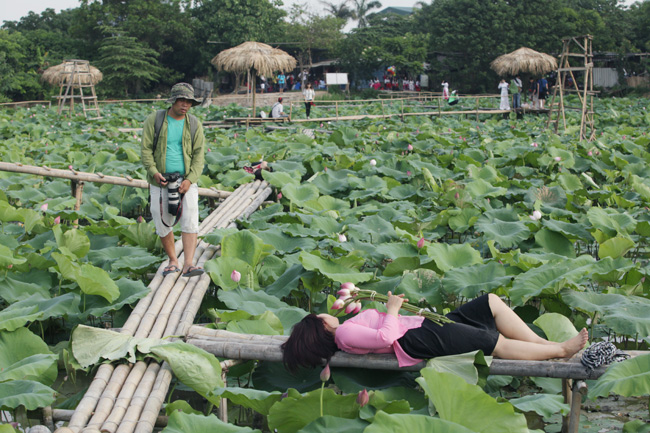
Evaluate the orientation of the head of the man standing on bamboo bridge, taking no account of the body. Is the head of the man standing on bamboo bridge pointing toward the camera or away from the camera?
toward the camera

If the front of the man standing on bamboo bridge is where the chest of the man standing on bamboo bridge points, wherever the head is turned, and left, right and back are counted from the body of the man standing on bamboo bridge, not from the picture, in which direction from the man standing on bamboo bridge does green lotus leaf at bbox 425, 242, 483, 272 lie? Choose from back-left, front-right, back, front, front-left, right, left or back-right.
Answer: left

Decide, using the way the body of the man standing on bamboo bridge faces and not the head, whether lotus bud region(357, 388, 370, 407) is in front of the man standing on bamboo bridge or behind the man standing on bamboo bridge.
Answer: in front

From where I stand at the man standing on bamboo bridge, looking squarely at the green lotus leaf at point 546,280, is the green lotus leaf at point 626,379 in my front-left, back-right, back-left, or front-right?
front-right

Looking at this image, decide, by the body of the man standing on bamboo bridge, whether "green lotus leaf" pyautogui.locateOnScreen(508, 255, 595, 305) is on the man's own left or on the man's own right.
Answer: on the man's own left

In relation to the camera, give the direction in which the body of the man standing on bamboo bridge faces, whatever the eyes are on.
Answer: toward the camera

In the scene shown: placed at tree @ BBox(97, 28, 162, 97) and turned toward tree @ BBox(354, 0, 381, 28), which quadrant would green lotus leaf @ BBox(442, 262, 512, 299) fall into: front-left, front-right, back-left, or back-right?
back-right

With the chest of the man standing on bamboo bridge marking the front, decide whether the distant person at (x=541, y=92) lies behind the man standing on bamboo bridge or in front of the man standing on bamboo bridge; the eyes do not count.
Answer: behind

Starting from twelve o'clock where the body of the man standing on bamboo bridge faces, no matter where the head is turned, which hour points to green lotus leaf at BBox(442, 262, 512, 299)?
The green lotus leaf is roughly at 10 o'clock from the man standing on bamboo bridge.

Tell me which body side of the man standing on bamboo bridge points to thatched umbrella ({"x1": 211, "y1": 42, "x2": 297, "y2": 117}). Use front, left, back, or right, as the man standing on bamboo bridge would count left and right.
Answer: back

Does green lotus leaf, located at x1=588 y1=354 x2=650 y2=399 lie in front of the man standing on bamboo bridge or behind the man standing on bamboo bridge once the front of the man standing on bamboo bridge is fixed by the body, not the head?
in front

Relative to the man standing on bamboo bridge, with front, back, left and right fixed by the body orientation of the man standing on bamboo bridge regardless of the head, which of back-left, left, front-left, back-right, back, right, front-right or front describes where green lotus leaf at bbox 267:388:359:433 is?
front

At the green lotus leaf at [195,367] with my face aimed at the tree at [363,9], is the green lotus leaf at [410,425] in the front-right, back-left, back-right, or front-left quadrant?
back-right

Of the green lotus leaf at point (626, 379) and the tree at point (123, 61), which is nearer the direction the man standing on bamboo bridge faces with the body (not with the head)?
the green lotus leaf

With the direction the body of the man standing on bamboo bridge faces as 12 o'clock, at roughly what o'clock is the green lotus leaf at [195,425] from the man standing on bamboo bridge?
The green lotus leaf is roughly at 12 o'clock from the man standing on bamboo bridge.

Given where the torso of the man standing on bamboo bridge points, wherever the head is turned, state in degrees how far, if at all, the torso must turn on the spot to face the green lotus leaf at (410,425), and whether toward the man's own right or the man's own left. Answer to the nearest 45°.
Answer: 0° — they already face it

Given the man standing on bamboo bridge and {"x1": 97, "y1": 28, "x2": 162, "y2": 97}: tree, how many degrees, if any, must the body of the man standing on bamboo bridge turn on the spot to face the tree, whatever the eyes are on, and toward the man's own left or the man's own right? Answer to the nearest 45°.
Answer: approximately 180°
